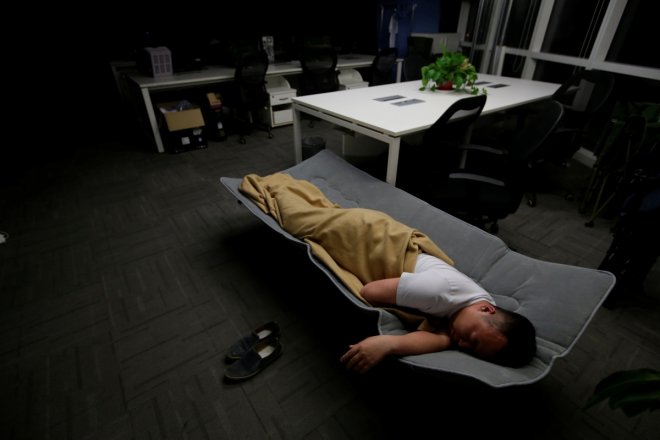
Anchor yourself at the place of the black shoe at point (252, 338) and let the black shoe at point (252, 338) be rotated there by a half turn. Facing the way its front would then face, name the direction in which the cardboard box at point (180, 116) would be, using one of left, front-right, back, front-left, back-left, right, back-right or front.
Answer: front-left

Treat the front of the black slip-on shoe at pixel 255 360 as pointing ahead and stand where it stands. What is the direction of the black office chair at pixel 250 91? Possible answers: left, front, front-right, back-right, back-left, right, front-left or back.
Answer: back-right

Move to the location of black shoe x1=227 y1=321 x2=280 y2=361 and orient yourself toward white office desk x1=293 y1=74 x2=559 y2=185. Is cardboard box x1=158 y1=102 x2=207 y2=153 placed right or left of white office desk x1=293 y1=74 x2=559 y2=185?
left

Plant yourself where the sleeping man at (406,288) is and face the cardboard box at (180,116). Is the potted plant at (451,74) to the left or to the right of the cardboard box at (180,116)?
right

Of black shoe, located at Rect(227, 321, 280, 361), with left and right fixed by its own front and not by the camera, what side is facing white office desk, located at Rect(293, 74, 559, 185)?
back

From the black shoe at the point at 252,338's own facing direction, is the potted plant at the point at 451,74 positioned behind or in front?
behind

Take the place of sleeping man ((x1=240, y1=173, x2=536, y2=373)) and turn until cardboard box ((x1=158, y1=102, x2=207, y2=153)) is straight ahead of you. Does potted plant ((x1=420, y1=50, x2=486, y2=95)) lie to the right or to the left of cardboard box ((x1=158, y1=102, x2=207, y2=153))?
right

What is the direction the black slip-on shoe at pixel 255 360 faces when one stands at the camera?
facing the viewer and to the left of the viewer

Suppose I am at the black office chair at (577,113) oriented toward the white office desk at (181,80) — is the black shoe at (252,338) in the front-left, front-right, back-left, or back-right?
front-left

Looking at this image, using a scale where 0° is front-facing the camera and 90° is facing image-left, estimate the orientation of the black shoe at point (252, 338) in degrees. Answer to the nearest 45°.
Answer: approximately 45°

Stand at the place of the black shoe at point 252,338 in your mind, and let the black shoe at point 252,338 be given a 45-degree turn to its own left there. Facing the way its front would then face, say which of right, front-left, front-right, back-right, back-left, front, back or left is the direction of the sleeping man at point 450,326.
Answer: front-left

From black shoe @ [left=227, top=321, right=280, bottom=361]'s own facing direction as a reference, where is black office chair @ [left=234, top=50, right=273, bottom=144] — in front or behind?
behind

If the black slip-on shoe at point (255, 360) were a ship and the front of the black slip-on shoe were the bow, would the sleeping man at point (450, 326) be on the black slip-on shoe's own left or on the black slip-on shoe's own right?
on the black slip-on shoe's own left

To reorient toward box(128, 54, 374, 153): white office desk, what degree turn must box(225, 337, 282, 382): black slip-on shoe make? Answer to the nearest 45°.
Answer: approximately 135° to its right

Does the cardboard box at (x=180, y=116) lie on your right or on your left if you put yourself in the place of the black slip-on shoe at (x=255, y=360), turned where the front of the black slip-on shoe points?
on your right

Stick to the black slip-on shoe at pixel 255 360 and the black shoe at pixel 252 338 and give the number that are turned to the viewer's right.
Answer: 0
